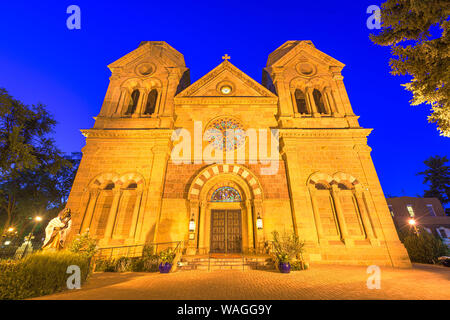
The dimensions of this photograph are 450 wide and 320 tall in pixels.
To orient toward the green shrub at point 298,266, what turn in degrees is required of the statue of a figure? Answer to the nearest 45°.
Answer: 0° — it already faces it

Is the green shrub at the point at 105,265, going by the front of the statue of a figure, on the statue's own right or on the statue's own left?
on the statue's own left

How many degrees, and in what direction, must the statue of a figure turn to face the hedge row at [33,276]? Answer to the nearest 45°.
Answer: approximately 45° to its right

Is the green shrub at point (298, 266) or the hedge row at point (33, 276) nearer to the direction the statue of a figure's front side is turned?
the green shrub

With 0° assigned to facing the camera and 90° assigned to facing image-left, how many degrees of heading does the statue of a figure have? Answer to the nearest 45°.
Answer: approximately 315°
